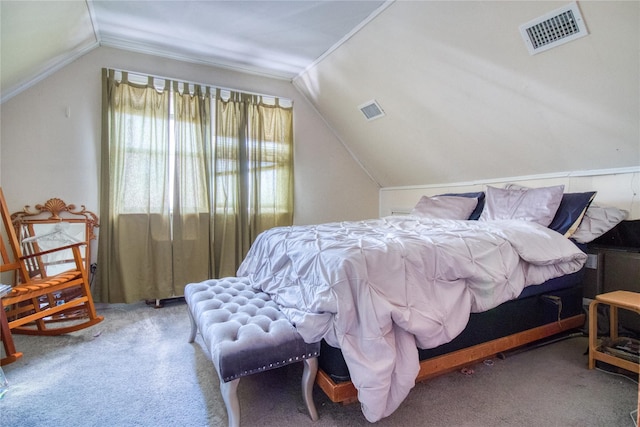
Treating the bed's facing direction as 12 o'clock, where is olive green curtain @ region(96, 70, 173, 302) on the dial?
The olive green curtain is roughly at 2 o'clock from the bed.

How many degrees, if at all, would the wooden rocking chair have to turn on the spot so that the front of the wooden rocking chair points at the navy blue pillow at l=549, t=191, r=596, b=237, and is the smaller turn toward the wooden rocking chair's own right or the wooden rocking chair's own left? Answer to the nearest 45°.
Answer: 0° — it already faces it

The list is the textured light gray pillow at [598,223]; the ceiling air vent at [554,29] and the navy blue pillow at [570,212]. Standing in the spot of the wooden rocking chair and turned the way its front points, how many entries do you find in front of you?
3

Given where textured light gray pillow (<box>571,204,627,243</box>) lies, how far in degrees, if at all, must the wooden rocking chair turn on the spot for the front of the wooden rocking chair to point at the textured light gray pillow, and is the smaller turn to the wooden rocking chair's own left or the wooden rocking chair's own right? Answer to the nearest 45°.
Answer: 0° — it already faces it

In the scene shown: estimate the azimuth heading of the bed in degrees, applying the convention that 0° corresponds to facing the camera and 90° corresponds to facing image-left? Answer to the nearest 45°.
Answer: approximately 45°

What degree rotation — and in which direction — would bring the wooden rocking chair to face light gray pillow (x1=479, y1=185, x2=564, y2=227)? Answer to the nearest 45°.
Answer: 0° — it already faces it

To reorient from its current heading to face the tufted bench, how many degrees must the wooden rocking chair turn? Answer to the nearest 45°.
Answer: approximately 45° to its right

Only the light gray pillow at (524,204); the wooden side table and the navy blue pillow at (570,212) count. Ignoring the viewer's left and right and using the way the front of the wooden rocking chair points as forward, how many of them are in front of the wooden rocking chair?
3

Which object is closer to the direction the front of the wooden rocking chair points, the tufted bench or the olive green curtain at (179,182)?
the tufted bench

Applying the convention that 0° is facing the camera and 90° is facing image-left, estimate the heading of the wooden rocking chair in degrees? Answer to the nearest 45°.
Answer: approximately 315°
